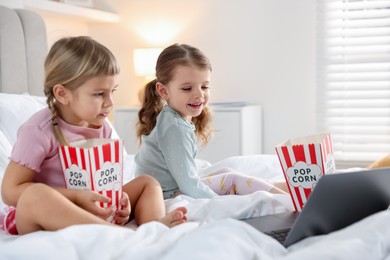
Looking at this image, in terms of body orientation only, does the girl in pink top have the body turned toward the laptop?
yes

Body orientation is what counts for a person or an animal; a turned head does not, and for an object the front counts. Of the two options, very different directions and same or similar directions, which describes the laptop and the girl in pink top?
very different directions

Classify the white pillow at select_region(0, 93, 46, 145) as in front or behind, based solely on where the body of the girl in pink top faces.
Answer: behind

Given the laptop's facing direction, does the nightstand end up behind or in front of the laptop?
in front

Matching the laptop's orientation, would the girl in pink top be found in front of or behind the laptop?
in front

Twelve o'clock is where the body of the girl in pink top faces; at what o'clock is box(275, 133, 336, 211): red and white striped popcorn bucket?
The red and white striped popcorn bucket is roughly at 11 o'clock from the girl in pink top.

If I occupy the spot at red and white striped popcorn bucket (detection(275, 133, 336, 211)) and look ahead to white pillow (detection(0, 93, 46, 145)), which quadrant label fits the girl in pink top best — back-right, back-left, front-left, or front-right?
front-left

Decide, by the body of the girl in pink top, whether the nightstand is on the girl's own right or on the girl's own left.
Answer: on the girl's own left

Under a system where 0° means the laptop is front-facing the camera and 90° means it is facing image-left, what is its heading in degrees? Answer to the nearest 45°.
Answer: approximately 135°

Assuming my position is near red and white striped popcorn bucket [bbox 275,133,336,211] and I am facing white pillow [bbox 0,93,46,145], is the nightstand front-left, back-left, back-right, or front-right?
front-right

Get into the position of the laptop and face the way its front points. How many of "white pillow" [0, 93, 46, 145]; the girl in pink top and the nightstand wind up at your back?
0
